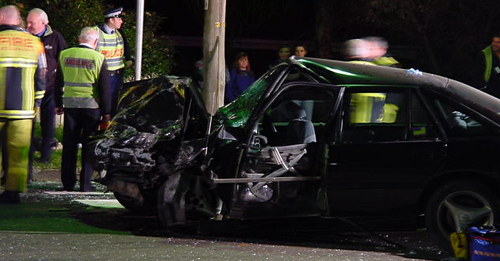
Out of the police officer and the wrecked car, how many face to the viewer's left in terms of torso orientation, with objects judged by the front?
1

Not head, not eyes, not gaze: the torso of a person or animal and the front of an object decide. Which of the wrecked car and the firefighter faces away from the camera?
the firefighter

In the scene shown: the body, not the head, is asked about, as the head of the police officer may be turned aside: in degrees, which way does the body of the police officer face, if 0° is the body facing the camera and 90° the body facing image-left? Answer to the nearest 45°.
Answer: approximately 315°

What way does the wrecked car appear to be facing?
to the viewer's left

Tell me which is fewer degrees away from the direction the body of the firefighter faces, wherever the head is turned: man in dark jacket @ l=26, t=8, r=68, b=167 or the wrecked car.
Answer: the man in dark jacket

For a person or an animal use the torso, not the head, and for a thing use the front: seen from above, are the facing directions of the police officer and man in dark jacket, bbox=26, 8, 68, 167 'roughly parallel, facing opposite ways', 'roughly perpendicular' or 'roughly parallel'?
roughly perpendicular

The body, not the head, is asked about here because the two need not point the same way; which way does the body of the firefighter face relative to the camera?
away from the camera

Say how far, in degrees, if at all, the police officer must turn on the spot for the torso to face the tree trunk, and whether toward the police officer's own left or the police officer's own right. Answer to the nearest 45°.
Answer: approximately 90° to the police officer's own left

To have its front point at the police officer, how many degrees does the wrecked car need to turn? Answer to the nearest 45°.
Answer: approximately 45° to its right
